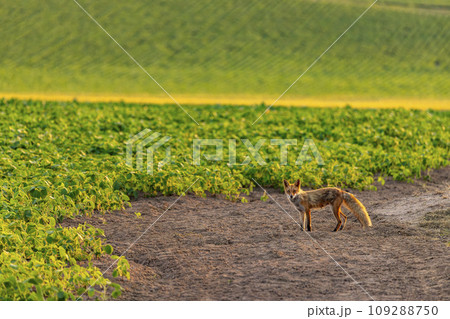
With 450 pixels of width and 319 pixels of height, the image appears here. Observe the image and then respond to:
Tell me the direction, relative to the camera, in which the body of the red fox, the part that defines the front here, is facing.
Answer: to the viewer's left
